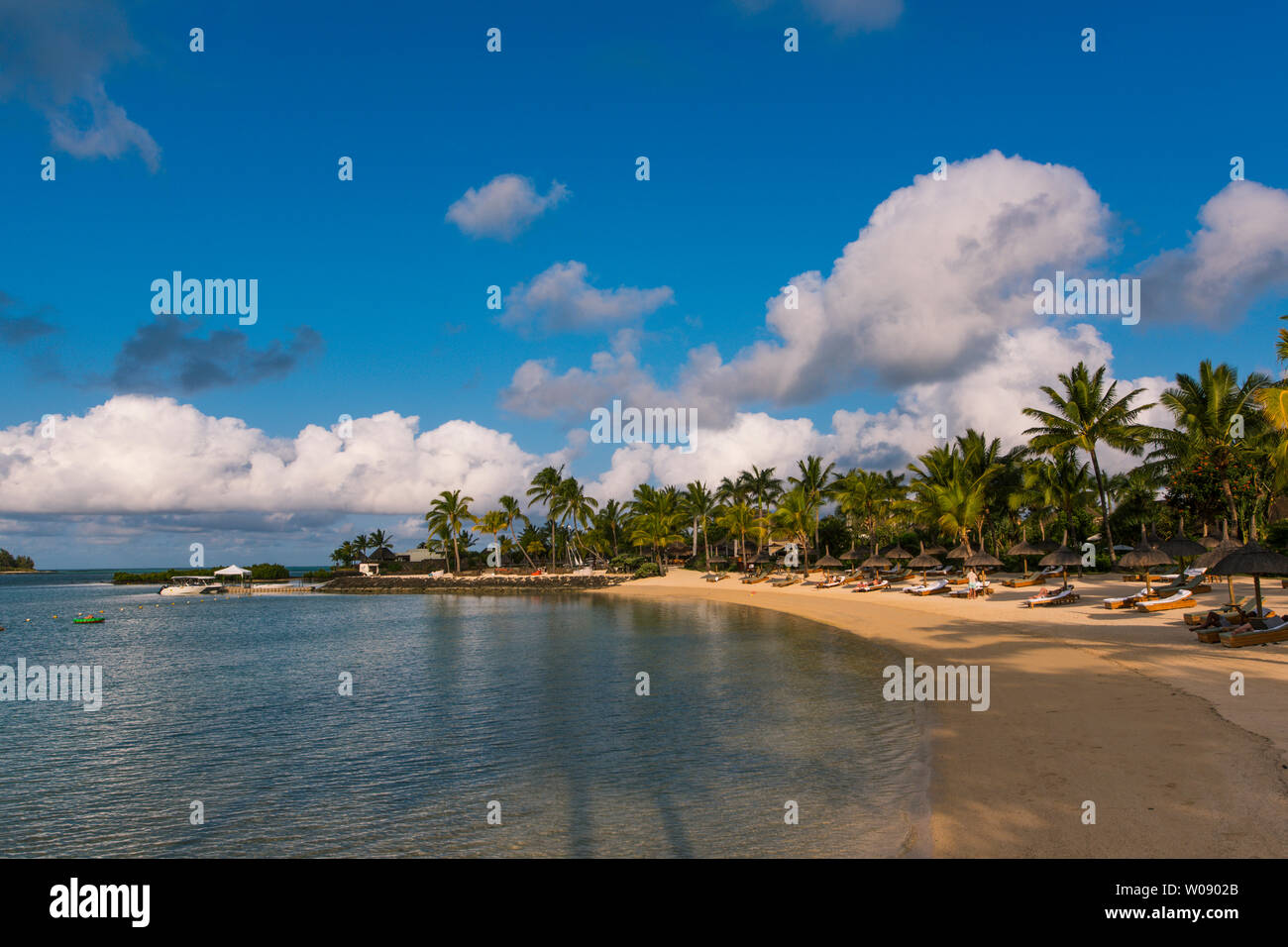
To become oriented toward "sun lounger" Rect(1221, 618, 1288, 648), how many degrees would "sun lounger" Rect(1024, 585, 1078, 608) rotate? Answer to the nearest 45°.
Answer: approximately 90° to its left

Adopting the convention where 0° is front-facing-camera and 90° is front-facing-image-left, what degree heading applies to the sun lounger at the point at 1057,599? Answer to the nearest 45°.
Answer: approximately 90°

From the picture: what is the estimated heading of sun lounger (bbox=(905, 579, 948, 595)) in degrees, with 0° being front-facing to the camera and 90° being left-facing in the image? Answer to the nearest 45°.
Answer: approximately 90°

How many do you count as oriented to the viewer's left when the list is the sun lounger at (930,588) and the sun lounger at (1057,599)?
2

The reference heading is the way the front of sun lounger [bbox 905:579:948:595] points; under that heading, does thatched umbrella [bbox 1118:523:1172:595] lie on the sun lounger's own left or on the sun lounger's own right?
on the sun lounger's own left

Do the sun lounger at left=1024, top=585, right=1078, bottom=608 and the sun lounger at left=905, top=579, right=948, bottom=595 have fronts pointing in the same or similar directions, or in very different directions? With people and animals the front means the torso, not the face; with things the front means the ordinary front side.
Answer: same or similar directions

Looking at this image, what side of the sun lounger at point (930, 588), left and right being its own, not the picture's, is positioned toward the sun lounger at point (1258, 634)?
left

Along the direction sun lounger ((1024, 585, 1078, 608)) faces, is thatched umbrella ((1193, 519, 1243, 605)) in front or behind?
behind

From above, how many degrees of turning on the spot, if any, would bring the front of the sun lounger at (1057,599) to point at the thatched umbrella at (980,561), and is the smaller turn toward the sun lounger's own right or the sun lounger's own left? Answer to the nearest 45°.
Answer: approximately 90° to the sun lounger's own right
